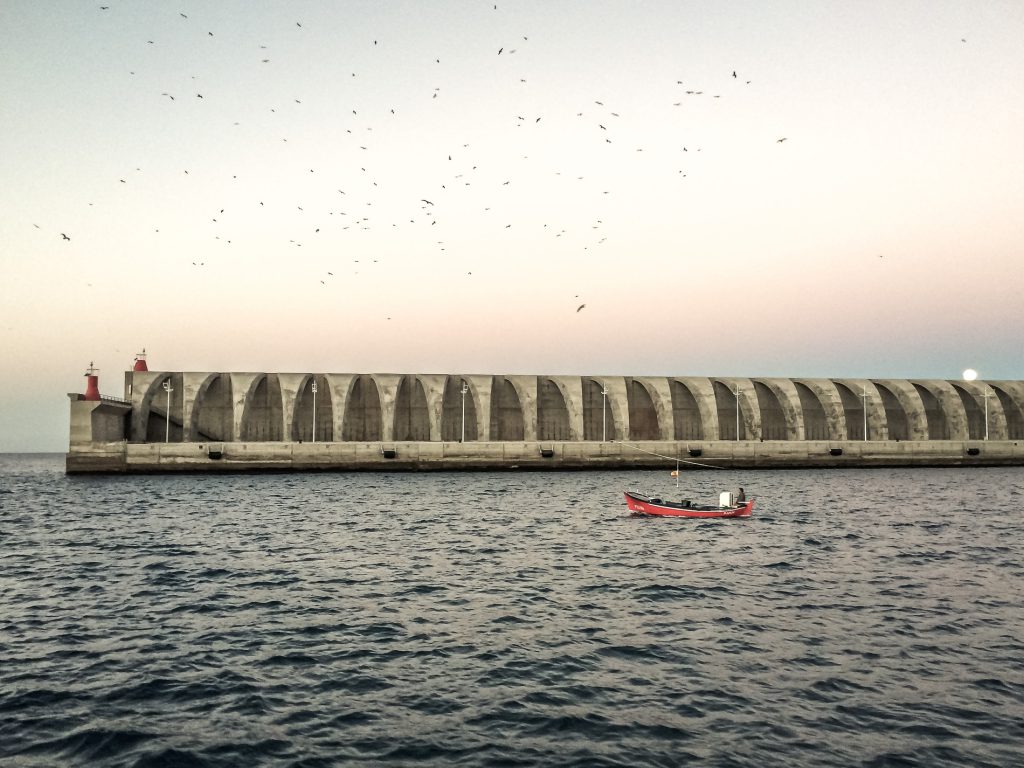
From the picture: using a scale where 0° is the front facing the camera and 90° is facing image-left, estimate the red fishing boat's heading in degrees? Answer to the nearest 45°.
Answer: approximately 90°
